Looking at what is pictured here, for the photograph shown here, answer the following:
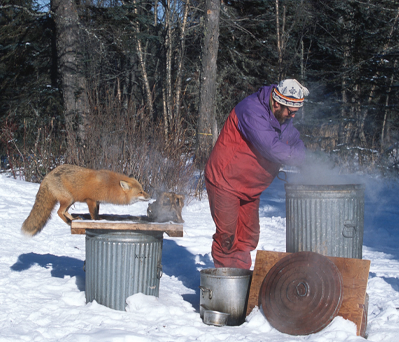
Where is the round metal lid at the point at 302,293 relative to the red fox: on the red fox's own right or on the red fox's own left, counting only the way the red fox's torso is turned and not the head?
on the red fox's own right

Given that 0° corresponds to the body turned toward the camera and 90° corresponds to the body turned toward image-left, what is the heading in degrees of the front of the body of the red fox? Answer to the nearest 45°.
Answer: approximately 270°

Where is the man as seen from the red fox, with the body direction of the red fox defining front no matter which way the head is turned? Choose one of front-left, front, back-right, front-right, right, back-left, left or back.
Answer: front-right

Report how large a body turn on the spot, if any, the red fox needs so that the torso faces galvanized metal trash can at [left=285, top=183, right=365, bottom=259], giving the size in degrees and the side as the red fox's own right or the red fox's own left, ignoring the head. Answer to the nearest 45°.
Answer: approximately 45° to the red fox's own right
